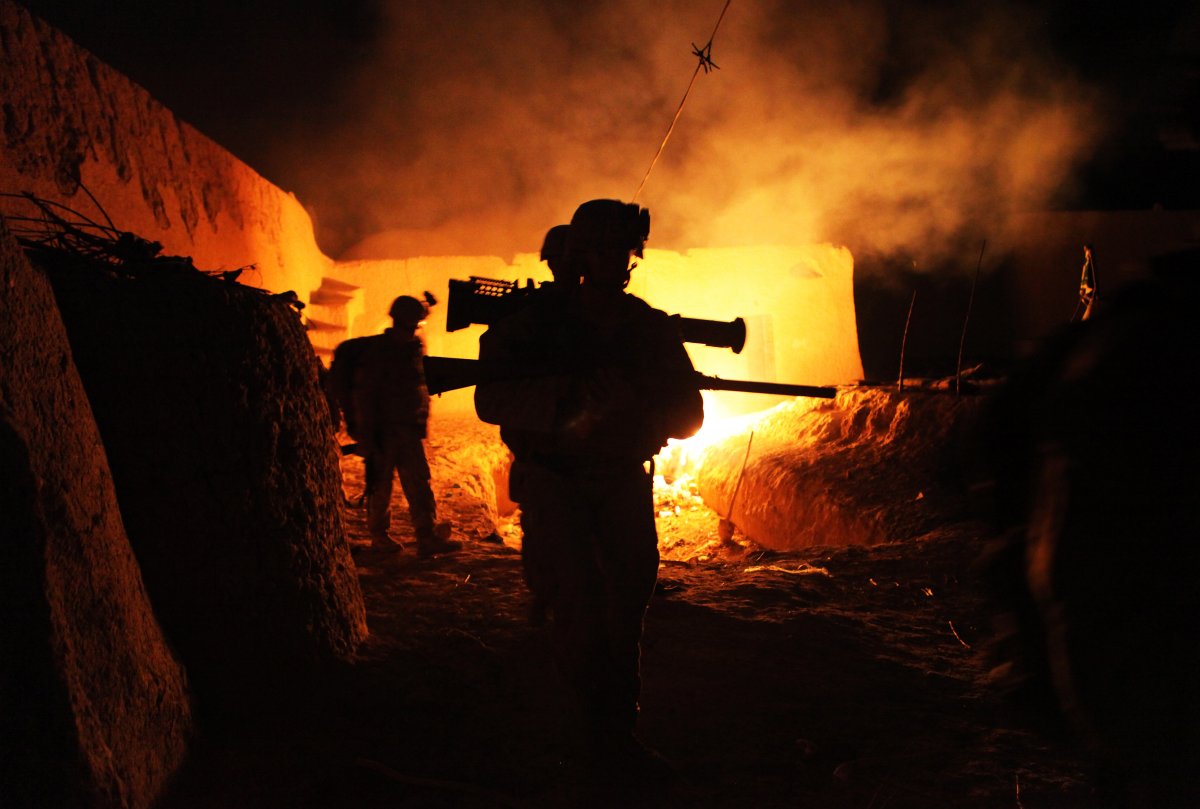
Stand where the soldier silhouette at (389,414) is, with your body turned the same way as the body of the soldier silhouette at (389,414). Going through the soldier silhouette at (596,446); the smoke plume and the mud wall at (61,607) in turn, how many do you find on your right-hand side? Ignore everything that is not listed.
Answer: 2

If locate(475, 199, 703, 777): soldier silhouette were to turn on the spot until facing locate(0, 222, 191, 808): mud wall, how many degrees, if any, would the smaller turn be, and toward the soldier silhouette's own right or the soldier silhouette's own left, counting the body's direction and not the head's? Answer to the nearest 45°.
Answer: approximately 90° to the soldier silhouette's own right

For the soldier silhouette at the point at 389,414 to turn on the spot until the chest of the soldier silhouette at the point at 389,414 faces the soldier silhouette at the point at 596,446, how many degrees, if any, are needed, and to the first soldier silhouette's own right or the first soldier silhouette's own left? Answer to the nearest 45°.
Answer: approximately 90° to the first soldier silhouette's own right

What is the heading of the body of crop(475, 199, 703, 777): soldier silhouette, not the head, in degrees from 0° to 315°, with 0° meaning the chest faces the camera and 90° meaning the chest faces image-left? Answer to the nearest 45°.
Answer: approximately 315°

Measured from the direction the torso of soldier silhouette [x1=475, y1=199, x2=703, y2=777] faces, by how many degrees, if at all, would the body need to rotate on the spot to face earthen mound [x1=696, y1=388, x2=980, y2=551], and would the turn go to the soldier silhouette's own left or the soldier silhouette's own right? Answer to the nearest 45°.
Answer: approximately 90° to the soldier silhouette's own left

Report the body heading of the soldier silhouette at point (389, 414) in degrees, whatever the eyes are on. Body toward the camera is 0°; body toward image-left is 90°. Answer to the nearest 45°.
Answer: approximately 270°

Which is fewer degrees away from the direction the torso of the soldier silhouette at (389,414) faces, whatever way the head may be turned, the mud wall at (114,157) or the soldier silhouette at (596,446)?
the soldier silhouette
